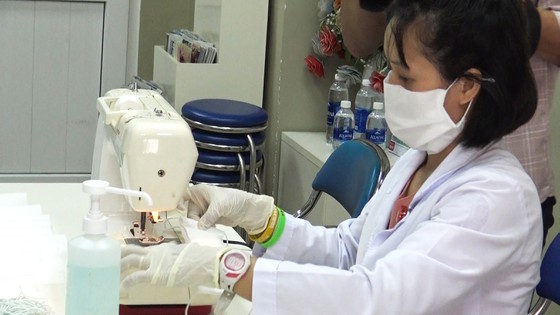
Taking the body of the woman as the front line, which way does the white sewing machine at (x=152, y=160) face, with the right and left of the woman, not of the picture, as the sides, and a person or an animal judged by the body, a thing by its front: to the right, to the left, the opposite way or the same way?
the opposite way

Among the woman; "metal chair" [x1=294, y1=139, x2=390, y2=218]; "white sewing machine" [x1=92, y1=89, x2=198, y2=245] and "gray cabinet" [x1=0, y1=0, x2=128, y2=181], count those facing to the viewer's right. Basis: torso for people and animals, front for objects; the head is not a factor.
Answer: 1

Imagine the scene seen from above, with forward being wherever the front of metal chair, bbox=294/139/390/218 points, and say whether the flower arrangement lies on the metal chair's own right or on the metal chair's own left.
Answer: on the metal chair's own right

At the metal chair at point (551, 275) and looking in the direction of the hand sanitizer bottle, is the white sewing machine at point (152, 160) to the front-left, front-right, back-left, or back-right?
front-right

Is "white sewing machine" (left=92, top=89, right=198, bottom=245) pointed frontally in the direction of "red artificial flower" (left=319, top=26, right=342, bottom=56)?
no

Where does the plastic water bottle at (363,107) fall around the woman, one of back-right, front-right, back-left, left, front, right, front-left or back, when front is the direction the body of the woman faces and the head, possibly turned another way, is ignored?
right

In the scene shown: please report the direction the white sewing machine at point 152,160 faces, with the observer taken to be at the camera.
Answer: facing to the right of the viewer

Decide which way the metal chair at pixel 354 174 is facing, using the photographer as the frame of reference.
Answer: facing the viewer and to the left of the viewer

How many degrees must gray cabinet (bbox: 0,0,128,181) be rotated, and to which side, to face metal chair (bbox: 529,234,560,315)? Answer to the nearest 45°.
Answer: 0° — it already faces it

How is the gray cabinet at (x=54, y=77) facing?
toward the camera

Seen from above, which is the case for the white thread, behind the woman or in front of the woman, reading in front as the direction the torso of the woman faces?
in front

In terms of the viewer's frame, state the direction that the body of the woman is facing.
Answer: to the viewer's left

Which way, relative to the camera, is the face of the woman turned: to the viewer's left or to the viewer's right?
to the viewer's left
